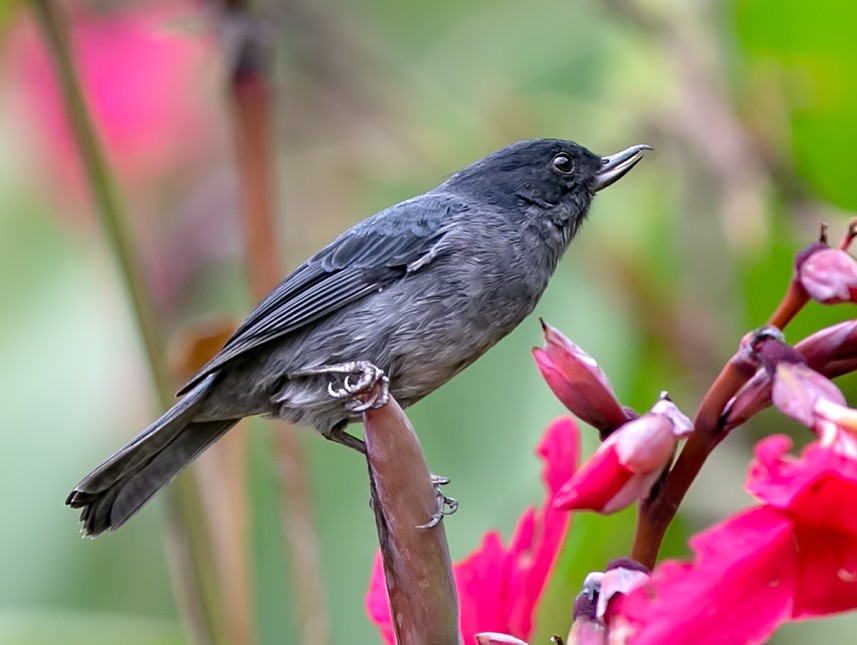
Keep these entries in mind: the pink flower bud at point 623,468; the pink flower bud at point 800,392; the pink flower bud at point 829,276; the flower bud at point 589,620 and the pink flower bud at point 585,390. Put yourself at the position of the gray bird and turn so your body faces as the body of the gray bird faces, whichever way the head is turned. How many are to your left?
0

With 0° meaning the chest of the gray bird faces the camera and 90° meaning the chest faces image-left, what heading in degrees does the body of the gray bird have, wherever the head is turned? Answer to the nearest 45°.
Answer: approximately 270°

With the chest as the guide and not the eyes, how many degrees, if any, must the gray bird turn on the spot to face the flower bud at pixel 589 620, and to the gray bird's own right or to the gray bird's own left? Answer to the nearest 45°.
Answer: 0° — it already faces it

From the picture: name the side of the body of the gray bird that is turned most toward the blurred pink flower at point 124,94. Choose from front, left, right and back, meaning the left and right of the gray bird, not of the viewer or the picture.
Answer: left

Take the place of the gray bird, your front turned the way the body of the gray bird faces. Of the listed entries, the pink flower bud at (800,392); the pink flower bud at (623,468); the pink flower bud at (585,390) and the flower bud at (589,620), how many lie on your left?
0

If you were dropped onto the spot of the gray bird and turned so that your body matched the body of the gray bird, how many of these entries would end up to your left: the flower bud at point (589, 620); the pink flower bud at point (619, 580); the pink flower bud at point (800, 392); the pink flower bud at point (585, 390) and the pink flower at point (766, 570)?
0
